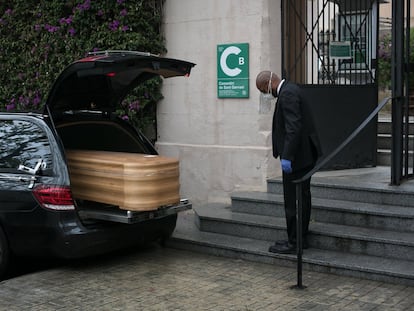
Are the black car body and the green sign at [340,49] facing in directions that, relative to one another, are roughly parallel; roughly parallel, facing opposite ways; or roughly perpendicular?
roughly perpendicular

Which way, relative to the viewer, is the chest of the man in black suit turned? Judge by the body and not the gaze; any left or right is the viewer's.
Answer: facing to the left of the viewer

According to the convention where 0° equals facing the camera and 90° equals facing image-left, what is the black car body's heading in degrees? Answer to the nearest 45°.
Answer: approximately 135°

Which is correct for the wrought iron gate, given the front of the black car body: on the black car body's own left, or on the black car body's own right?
on the black car body's own right

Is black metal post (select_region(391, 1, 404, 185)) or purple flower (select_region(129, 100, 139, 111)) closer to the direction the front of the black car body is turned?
the purple flower

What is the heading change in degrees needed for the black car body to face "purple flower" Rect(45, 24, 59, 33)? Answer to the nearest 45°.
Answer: approximately 45° to its right

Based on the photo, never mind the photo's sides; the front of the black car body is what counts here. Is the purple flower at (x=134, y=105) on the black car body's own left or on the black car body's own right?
on the black car body's own right

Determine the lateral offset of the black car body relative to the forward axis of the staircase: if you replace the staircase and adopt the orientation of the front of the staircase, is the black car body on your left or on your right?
on your right

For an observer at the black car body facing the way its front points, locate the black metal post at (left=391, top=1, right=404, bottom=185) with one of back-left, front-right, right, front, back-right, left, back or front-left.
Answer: back-right

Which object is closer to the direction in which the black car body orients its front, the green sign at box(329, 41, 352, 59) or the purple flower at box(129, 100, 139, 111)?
the purple flower
